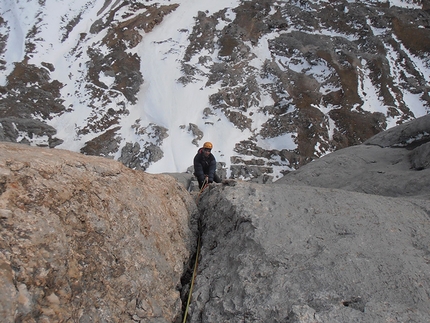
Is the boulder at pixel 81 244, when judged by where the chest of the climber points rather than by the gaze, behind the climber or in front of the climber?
in front

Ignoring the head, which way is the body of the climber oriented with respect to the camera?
toward the camera
